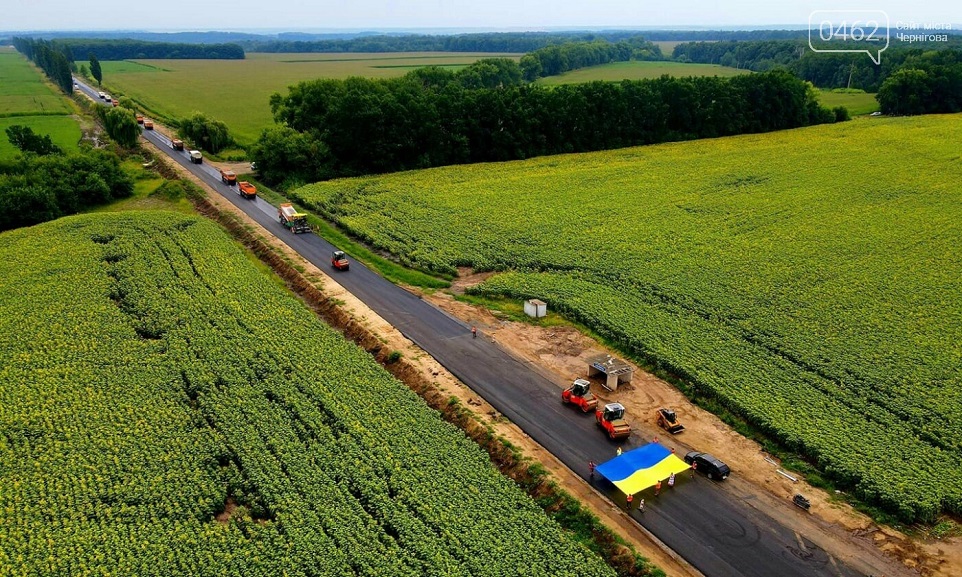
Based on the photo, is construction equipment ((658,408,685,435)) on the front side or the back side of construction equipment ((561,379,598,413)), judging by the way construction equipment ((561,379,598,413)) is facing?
on the front side

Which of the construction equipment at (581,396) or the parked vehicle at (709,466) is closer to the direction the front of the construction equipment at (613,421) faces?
the parked vehicle

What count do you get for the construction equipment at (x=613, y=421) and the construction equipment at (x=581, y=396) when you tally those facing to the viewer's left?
0

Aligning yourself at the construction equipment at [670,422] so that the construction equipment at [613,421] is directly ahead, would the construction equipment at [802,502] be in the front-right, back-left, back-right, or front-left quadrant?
back-left

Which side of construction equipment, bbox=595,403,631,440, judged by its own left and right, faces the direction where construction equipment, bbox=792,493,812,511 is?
front

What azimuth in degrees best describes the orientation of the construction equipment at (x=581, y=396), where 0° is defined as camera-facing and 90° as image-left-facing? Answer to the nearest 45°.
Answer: approximately 315°
